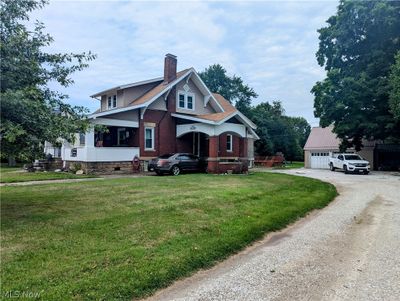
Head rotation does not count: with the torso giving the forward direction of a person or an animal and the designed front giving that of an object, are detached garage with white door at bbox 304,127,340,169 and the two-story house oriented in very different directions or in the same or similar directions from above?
same or similar directions

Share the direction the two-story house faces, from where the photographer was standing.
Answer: facing the viewer and to the left of the viewer

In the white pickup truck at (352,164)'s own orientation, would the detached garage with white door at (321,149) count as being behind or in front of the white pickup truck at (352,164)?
behind

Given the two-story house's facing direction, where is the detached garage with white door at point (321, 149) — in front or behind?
behind

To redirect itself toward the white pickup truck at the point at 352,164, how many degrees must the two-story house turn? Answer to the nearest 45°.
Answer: approximately 135° to its left

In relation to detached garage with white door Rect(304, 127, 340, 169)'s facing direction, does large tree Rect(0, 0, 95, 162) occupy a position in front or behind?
in front

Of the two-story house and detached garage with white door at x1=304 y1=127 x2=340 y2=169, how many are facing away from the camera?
0

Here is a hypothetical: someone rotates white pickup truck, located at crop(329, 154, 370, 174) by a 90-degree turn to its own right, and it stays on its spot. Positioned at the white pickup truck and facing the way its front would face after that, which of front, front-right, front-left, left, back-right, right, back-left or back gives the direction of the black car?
front

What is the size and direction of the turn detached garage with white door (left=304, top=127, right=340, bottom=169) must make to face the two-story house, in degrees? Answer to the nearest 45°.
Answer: approximately 45° to its right

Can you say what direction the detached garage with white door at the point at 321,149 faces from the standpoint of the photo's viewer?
facing the viewer

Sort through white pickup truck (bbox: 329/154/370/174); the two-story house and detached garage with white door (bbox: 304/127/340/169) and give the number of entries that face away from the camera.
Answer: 0
